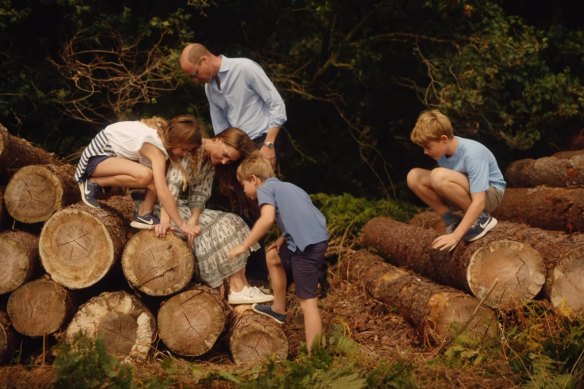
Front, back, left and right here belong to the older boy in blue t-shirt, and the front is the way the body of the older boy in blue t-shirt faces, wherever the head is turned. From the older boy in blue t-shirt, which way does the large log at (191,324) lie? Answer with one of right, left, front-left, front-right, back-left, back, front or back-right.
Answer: front-left

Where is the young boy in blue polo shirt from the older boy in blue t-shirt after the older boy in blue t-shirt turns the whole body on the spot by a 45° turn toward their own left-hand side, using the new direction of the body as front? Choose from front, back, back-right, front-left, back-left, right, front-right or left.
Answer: front

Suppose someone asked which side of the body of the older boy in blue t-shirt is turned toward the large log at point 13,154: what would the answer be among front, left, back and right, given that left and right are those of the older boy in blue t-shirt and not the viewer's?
front

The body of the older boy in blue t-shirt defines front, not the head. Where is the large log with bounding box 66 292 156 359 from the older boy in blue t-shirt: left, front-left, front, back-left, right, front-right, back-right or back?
front-left

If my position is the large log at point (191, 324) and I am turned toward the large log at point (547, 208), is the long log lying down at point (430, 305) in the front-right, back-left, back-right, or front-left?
front-right

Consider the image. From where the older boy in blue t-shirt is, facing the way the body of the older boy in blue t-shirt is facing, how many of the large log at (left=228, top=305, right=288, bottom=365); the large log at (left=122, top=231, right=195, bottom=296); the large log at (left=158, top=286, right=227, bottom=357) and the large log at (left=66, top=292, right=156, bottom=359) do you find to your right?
0

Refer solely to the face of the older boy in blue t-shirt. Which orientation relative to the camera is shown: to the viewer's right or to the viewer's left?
to the viewer's left

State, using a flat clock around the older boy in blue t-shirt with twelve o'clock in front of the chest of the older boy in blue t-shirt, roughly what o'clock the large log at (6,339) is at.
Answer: The large log is roughly at 11 o'clock from the older boy in blue t-shirt.

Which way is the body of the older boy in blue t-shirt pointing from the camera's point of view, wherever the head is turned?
to the viewer's left
